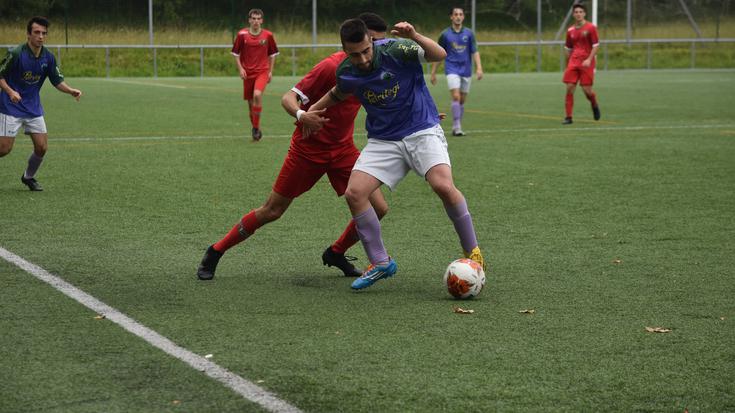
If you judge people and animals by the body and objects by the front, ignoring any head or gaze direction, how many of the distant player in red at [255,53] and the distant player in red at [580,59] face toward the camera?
2

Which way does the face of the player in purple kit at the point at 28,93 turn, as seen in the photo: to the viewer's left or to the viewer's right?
to the viewer's right

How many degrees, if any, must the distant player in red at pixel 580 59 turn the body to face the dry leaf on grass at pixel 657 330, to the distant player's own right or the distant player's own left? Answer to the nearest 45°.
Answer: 0° — they already face it

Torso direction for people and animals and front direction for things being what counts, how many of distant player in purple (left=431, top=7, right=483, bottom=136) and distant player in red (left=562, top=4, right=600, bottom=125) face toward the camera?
2

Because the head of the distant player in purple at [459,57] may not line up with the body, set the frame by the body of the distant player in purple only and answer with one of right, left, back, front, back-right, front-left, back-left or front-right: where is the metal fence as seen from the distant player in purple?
back

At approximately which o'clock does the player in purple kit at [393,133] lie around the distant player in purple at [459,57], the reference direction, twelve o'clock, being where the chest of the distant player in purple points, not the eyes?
The player in purple kit is roughly at 12 o'clock from the distant player in purple.

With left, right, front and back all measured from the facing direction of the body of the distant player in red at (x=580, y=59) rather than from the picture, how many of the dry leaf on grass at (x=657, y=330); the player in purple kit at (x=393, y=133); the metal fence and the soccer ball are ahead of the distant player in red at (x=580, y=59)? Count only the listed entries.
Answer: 3
